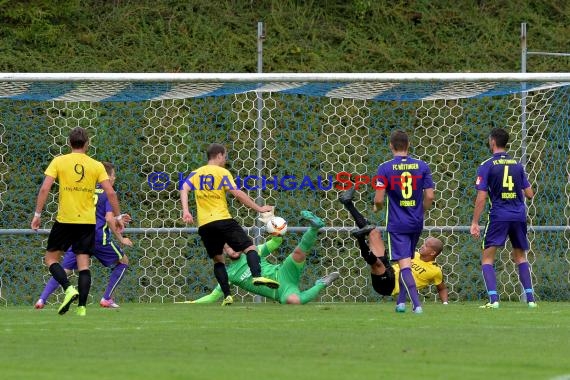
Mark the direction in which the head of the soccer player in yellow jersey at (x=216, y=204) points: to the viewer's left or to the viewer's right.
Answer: to the viewer's right

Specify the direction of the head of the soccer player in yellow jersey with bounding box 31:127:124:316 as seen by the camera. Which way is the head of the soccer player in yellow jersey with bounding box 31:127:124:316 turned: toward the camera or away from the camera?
away from the camera

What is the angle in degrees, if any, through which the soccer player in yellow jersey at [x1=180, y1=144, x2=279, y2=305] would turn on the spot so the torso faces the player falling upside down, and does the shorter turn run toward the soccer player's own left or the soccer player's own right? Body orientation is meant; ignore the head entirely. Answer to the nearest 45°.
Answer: approximately 45° to the soccer player's own right

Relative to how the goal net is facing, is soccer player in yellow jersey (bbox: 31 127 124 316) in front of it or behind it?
in front

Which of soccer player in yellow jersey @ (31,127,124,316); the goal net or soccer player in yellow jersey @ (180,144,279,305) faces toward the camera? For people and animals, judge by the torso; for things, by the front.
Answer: the goal net

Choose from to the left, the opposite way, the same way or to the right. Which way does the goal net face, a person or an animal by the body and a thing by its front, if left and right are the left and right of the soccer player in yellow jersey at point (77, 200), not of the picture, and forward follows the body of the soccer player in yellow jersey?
the opposite way

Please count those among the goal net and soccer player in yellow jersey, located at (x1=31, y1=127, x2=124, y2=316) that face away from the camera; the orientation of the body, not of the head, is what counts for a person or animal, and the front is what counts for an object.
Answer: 1

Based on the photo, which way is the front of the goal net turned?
toward the camera

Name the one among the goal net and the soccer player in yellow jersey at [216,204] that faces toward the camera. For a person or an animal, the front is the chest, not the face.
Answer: the goal net

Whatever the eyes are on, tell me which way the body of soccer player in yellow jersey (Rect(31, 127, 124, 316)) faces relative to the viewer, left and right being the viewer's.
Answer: facing away from the viewer
